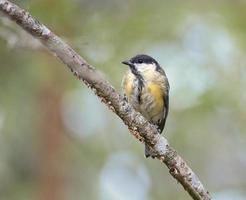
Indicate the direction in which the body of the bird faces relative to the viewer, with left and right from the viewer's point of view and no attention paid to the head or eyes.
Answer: facing the viewer and to the left of the viewer
